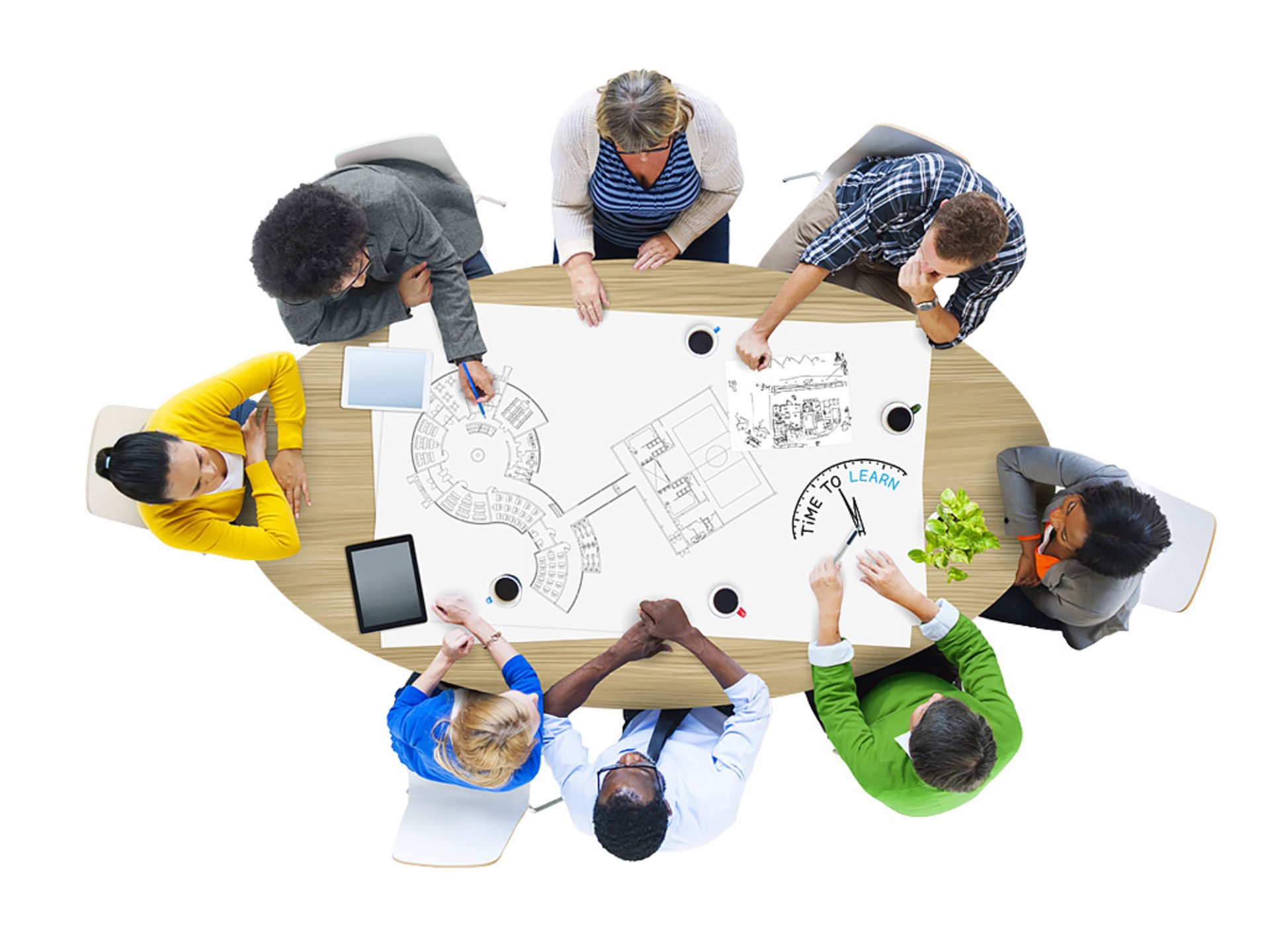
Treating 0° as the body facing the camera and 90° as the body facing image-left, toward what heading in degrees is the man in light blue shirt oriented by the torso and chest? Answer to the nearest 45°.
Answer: approximately 180°

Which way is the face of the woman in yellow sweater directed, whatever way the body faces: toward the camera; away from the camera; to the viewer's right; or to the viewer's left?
to the viewer's right

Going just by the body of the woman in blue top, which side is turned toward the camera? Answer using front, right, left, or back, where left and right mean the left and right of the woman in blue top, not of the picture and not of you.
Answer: back

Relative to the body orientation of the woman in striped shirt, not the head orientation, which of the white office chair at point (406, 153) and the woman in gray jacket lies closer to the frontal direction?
the woman in gray jacket

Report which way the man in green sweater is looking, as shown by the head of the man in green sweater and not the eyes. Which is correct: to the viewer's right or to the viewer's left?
to the viewer's left

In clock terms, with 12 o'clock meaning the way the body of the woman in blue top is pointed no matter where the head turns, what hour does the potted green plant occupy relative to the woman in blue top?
The potted green plant is roughly at 3 o'clock from the woman in blue top.

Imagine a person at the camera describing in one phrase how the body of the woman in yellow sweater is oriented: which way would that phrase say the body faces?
to the viewer's right

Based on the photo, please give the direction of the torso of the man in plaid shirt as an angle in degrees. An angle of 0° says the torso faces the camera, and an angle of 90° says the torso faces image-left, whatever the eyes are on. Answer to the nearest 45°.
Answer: approximately 45°

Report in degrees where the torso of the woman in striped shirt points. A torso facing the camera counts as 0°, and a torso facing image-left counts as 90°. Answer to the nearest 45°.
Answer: approximately 0°

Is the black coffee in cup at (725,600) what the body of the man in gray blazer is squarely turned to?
yes
